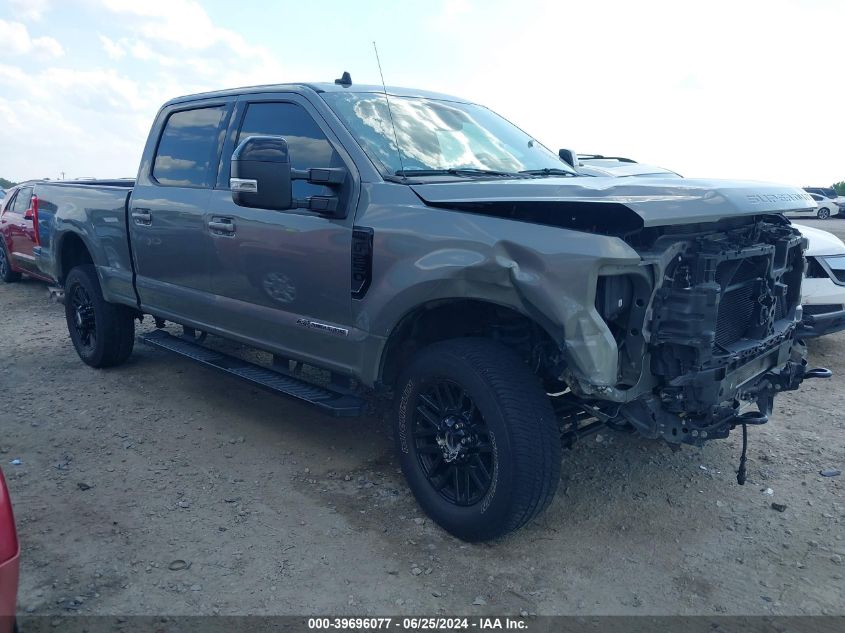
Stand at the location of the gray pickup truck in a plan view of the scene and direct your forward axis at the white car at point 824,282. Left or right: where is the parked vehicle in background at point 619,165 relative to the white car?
left

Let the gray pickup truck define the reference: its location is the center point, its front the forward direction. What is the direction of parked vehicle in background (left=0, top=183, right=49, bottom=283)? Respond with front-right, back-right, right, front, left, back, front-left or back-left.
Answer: back

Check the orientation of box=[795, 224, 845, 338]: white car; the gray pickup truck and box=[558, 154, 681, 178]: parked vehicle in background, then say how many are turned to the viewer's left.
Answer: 0

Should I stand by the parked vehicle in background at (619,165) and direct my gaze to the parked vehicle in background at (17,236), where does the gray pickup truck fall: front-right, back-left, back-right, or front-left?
front-left

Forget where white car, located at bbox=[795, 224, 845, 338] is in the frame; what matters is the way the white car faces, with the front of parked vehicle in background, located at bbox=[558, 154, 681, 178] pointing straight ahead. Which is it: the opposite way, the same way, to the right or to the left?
the same way

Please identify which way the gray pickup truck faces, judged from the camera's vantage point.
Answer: facing the viewer and to the right of the viewer

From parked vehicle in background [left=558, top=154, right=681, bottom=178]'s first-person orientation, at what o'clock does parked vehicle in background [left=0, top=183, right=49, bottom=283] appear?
parked vehicle in background [left=0, top=183, right=49, bottom=283] is roughly at 4 o'clock from parked vehicle in background [left=558, top=154, right=681, bottom=178].

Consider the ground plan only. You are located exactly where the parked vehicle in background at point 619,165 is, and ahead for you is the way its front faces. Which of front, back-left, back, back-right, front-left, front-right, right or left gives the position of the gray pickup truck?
front-right

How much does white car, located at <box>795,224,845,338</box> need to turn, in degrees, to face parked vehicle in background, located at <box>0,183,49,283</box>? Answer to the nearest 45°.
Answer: approximately 135° to its right

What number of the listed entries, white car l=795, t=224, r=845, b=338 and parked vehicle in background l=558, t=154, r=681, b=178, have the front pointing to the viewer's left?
0

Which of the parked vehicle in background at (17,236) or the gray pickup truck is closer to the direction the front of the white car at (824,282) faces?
the gray pickup truck
